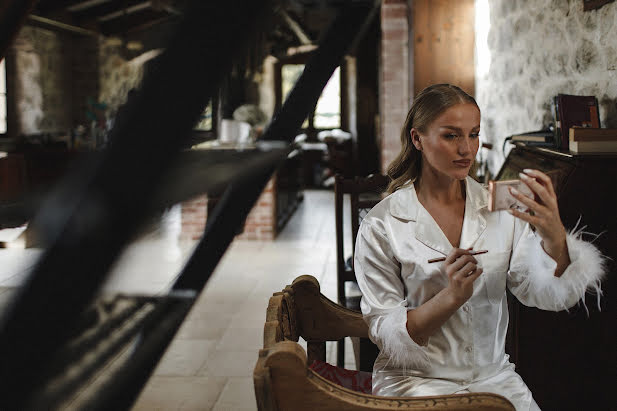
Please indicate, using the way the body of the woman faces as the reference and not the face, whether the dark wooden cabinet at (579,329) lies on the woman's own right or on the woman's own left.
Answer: on the woman's own left

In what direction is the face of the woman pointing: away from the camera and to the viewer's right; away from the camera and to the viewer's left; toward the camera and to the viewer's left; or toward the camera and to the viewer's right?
toward the camera and to the viewer's right

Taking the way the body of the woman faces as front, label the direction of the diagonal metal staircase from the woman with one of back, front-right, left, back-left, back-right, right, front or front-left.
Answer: front-right

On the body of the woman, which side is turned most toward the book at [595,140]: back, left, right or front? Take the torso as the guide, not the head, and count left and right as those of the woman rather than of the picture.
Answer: left

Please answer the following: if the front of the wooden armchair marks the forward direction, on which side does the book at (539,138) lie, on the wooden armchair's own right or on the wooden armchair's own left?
on the wooden armchair's own left
